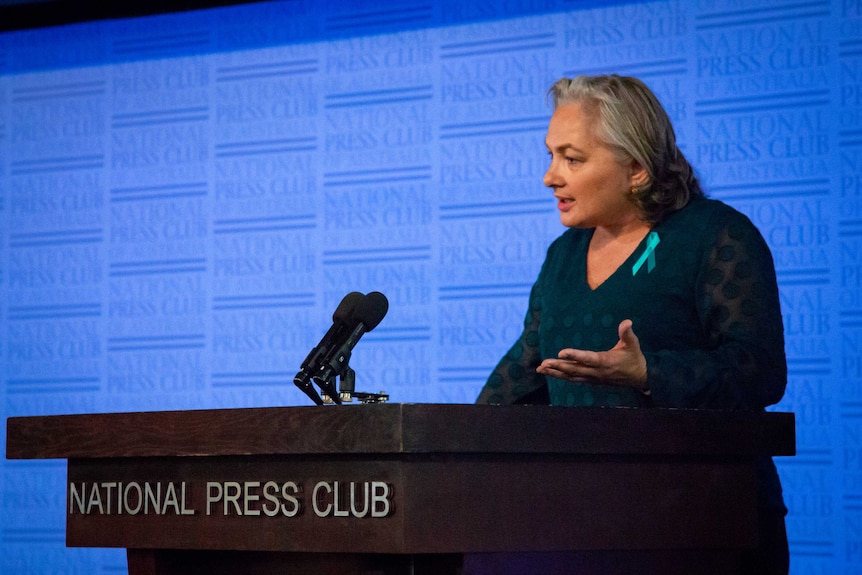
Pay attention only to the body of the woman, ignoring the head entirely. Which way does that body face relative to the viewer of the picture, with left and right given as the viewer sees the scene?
facing the viewer and to the left of the viewer

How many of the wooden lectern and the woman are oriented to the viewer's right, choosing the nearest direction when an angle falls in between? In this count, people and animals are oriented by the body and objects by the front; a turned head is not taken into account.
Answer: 0

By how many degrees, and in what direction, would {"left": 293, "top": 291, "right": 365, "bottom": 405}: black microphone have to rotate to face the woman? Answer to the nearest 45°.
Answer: approximately 45° to its left

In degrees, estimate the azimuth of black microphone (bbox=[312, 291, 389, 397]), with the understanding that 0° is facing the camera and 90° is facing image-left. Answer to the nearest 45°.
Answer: approximately 270°

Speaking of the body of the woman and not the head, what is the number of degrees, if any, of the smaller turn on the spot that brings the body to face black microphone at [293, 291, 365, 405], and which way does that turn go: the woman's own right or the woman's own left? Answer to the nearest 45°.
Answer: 0° — they already face it

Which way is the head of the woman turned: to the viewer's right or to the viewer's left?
to the viewer's left

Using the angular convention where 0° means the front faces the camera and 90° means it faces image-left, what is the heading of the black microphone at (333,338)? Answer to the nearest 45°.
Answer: approximately 270°

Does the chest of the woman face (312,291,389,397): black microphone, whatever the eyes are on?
yes

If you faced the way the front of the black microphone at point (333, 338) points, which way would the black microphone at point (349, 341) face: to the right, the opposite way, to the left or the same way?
the same way

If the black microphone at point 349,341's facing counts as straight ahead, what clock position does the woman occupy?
The woman is roughly at 11 o'clock from the black microphone.

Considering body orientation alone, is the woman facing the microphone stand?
yes

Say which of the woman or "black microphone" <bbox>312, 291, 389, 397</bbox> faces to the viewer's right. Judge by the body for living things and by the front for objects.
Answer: the black microphone

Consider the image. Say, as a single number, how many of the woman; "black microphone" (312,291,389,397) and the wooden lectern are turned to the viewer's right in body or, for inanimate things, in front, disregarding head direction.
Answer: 1
